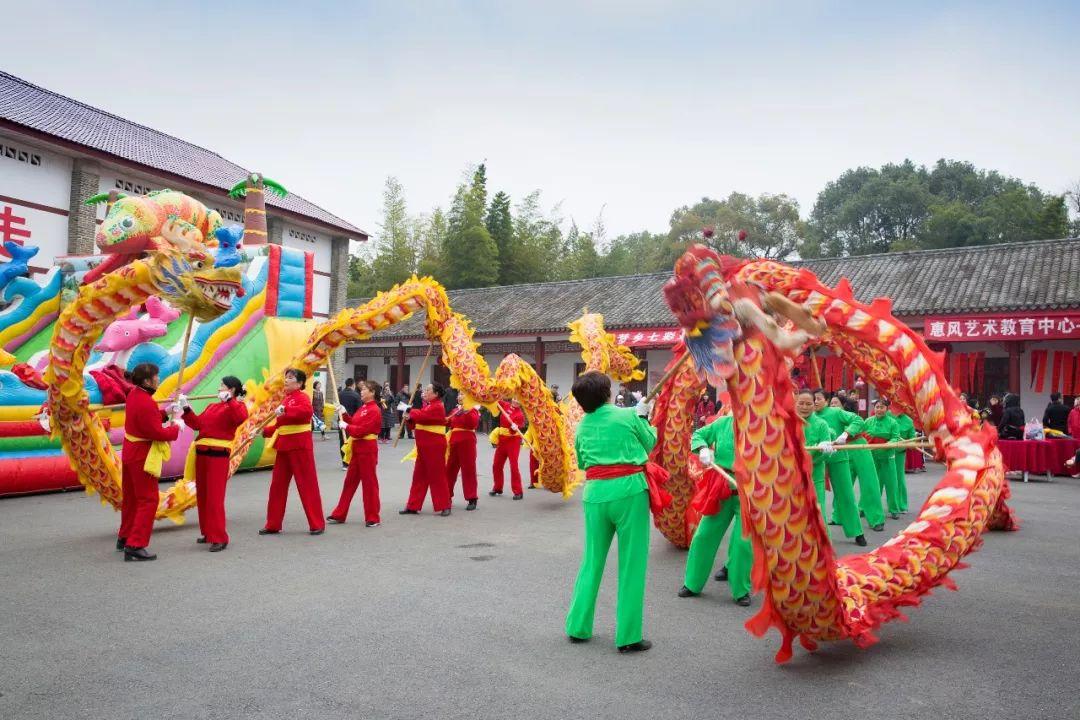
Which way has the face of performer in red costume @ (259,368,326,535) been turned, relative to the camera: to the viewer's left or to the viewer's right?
to the viewer's left

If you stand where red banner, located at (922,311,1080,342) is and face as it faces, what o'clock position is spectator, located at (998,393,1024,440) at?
The spectator is roughly at 12 o'clock from the red banner.

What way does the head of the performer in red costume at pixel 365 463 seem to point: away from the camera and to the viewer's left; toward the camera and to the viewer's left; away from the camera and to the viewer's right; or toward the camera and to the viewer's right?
toward the camera and to the viewer's left

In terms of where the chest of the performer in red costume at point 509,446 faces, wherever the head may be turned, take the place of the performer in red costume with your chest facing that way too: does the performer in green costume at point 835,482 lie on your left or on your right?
on your left

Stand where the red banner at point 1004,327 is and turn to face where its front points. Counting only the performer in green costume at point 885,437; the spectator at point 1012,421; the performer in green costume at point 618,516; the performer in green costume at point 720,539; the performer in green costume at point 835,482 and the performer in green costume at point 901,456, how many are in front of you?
6
